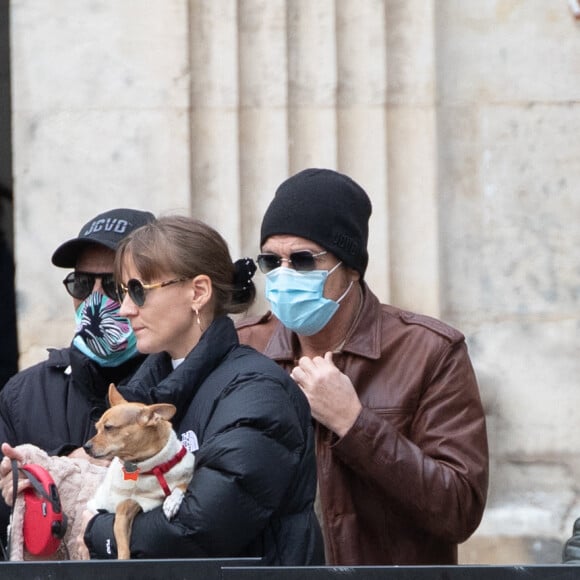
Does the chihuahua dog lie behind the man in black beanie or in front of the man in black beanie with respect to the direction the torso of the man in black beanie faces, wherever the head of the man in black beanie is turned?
in front

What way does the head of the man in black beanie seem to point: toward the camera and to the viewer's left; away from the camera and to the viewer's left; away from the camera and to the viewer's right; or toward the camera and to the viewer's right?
toward the camera and to the viewer's left

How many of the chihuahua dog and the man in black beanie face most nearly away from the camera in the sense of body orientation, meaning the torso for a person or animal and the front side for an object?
0

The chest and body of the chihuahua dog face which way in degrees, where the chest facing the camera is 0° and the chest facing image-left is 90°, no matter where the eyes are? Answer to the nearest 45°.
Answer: approximately 45°

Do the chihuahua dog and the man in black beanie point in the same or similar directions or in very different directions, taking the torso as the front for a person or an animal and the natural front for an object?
same or similar directions

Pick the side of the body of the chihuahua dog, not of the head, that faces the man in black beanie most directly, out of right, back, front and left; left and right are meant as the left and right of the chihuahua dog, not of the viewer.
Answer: back
